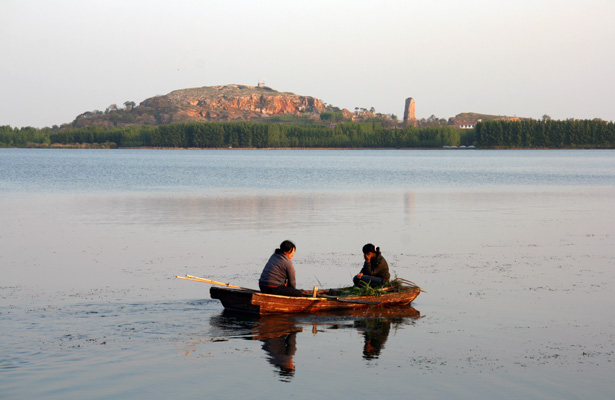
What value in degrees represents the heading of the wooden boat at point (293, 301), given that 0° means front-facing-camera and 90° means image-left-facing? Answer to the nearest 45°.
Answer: approximately 225°

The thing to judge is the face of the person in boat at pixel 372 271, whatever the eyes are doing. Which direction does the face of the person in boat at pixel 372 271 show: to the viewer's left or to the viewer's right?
to the viewer's left
